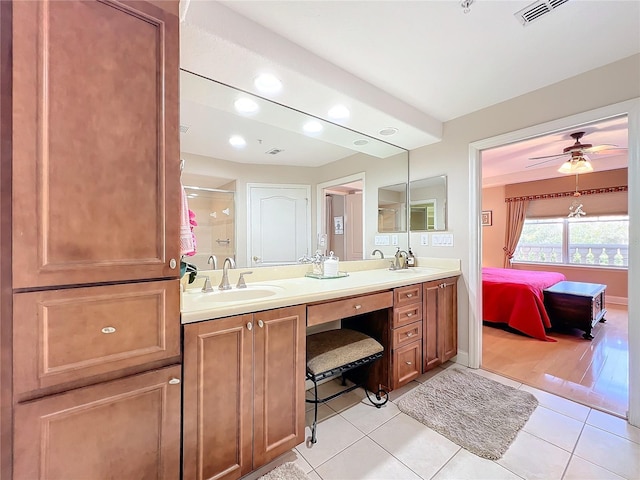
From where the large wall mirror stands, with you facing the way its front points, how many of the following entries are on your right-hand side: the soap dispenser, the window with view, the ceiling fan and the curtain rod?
0

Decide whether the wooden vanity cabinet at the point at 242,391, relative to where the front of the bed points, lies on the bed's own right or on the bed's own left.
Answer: on the bed's own right

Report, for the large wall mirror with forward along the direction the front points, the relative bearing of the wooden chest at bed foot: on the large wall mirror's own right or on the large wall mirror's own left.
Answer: on the large wall mirror's own left

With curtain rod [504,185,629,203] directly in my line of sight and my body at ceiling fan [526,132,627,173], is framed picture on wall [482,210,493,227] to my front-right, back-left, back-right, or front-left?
front-left

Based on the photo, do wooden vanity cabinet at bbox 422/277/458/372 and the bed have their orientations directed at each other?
no

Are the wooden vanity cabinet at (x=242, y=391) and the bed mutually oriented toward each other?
no

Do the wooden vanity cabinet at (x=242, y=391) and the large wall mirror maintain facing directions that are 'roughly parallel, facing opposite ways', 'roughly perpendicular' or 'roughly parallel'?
roughly parallel

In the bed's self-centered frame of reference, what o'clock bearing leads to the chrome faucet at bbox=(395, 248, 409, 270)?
The chrome faucet is roughly at 4 o'clock from the bed.

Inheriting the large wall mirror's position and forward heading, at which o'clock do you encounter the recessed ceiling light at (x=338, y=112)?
The recessed ceiling light is roughly at 11 o'clock from the large wall mirror.

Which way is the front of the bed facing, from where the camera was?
facing to the right of the viewer

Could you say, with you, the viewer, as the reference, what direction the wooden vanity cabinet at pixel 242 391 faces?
facing the viewer and to the right of the viewer

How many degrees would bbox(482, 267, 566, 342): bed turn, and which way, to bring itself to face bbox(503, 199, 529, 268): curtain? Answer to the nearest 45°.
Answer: approximately 90° to its left

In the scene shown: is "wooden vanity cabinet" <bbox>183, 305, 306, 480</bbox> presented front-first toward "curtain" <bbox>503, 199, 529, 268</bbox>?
no

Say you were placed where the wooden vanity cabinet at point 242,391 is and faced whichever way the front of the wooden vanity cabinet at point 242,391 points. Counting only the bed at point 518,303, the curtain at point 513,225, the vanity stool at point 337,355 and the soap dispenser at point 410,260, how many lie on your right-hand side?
0

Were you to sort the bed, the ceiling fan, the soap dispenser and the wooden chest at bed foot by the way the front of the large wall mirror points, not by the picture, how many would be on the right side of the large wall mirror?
0

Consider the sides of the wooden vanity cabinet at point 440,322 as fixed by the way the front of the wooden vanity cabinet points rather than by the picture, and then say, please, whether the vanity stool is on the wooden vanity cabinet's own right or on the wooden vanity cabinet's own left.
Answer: on the wooden vanity cabinet's own right

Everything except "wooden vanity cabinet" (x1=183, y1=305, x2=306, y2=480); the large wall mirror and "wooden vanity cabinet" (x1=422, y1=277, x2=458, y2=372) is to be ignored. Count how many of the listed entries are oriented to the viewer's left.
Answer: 0

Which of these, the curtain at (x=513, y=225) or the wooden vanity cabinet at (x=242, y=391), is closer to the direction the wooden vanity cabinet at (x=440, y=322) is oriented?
the wooden vanity cabinet

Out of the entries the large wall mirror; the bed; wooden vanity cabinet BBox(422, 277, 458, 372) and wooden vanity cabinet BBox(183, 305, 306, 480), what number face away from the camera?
0

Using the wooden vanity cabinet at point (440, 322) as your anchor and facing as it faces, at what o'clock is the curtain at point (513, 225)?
The curtain is roughly at 8 o'clock from the wooden vanity cabinet.
